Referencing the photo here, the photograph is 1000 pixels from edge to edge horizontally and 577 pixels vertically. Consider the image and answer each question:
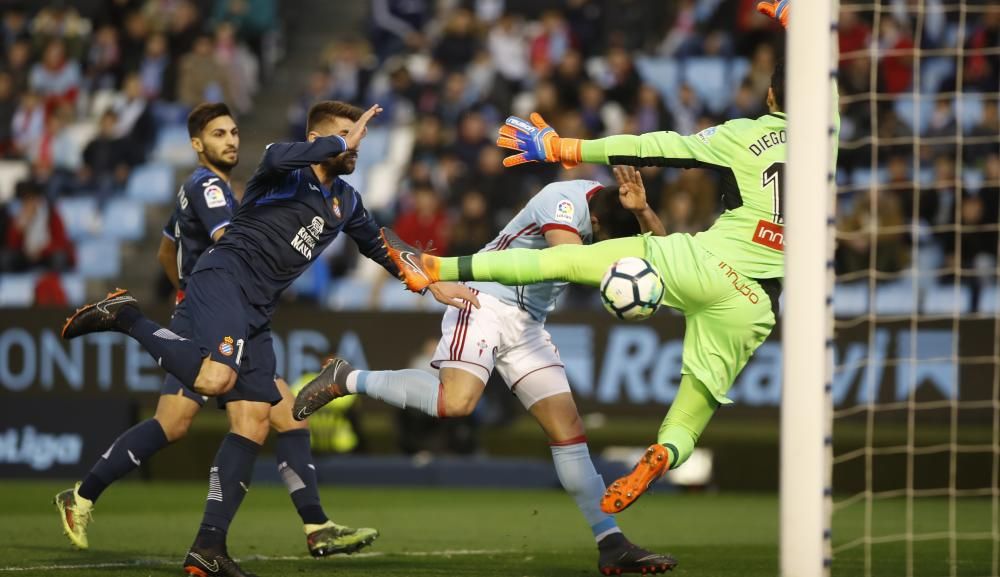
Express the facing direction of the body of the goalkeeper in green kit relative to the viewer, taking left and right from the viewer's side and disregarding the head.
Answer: facing away from the viewer and to the left of the viewer

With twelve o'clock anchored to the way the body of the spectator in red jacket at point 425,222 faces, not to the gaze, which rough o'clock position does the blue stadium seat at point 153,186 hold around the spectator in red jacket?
The blue stadium seat is roughly at 4 o'clock from the spectator in red jacket.

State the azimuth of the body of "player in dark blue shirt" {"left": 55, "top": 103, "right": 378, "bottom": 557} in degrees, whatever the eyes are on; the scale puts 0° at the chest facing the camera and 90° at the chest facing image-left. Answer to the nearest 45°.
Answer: approximately 270°

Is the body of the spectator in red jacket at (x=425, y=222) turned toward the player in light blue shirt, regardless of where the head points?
yes

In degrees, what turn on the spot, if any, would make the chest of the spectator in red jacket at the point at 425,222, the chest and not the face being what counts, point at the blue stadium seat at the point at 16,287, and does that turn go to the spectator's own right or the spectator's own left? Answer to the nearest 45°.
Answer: approximately 90° to the spectator's own right

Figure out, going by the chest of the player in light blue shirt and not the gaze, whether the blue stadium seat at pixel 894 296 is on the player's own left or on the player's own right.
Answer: on the player's own left

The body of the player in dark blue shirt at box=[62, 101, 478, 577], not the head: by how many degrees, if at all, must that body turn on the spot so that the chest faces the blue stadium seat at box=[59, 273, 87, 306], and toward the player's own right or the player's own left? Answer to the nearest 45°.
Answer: approximately 135° to the player's own left

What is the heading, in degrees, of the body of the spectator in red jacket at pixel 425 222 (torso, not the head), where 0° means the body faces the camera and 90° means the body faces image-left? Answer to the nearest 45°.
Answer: approximately 0°

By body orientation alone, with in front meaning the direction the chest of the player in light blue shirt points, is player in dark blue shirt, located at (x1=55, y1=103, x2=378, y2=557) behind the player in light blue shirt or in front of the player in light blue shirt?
behind

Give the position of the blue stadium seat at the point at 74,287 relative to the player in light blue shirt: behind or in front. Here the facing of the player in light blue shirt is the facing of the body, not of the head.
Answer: behind

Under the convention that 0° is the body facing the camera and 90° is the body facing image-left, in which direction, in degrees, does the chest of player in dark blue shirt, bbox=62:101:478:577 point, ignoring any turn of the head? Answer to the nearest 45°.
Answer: approximately 315°
